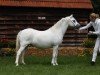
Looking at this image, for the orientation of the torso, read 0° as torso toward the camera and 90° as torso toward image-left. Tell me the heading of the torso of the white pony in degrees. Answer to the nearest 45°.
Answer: approximately 270°
